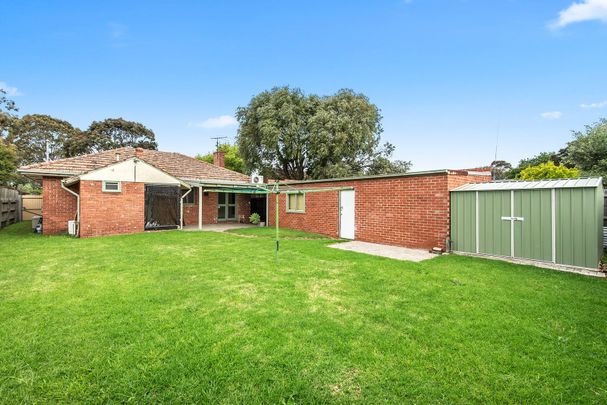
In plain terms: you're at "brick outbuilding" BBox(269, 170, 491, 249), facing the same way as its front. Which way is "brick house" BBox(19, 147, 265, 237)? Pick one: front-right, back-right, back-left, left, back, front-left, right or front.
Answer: front-right

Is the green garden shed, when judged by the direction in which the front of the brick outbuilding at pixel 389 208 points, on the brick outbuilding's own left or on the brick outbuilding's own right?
on the brick outbuilding's own left

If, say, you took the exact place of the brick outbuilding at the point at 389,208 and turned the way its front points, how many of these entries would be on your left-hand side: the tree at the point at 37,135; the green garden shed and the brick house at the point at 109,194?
1

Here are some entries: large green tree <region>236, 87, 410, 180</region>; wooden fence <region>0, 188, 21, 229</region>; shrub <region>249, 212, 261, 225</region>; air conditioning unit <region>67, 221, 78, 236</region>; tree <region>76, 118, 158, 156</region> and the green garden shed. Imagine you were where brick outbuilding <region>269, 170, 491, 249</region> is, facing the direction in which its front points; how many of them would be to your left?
1

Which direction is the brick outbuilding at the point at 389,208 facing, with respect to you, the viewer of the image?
facing the viewer and to the left of the viewer

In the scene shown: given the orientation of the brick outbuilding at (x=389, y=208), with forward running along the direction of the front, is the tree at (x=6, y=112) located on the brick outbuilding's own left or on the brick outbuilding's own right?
on the brick outbuilding's own right

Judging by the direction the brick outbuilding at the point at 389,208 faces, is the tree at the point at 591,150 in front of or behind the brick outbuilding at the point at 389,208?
behind

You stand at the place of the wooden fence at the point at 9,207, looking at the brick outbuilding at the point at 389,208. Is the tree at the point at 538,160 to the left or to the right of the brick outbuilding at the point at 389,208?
left

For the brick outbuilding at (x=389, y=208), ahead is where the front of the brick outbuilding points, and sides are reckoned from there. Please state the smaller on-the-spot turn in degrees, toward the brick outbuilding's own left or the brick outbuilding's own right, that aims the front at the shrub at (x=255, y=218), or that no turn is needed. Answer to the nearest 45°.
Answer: approximately 90° to the brick outbuilding's own right

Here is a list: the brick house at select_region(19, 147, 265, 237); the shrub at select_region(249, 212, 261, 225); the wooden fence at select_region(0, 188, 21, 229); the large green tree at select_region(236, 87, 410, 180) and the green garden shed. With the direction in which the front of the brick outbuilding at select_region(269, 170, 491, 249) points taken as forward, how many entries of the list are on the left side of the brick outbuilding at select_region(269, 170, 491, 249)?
1

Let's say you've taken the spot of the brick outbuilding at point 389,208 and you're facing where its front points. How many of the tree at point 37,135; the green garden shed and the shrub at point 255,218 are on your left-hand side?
1

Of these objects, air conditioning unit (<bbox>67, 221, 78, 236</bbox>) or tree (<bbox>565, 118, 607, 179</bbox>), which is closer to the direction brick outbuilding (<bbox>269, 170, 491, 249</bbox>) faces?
the air conditioning unit

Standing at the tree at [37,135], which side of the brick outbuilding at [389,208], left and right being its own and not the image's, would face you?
right

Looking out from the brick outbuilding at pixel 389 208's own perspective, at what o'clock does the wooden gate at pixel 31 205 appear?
The wooden gate is roughly at 2 o'clock from the brick outbuilding.
